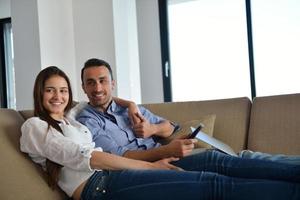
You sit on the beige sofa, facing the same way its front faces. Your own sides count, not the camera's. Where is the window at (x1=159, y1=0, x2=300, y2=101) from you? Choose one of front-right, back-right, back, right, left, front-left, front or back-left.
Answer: back

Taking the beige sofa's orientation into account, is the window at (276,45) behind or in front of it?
behind

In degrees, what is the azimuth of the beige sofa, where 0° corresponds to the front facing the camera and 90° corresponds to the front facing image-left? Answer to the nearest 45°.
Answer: approximately 0°

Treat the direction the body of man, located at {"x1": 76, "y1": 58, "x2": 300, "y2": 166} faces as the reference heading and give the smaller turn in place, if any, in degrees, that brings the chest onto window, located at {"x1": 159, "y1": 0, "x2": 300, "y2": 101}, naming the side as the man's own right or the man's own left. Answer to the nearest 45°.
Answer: approximately 135° to the man's own left
